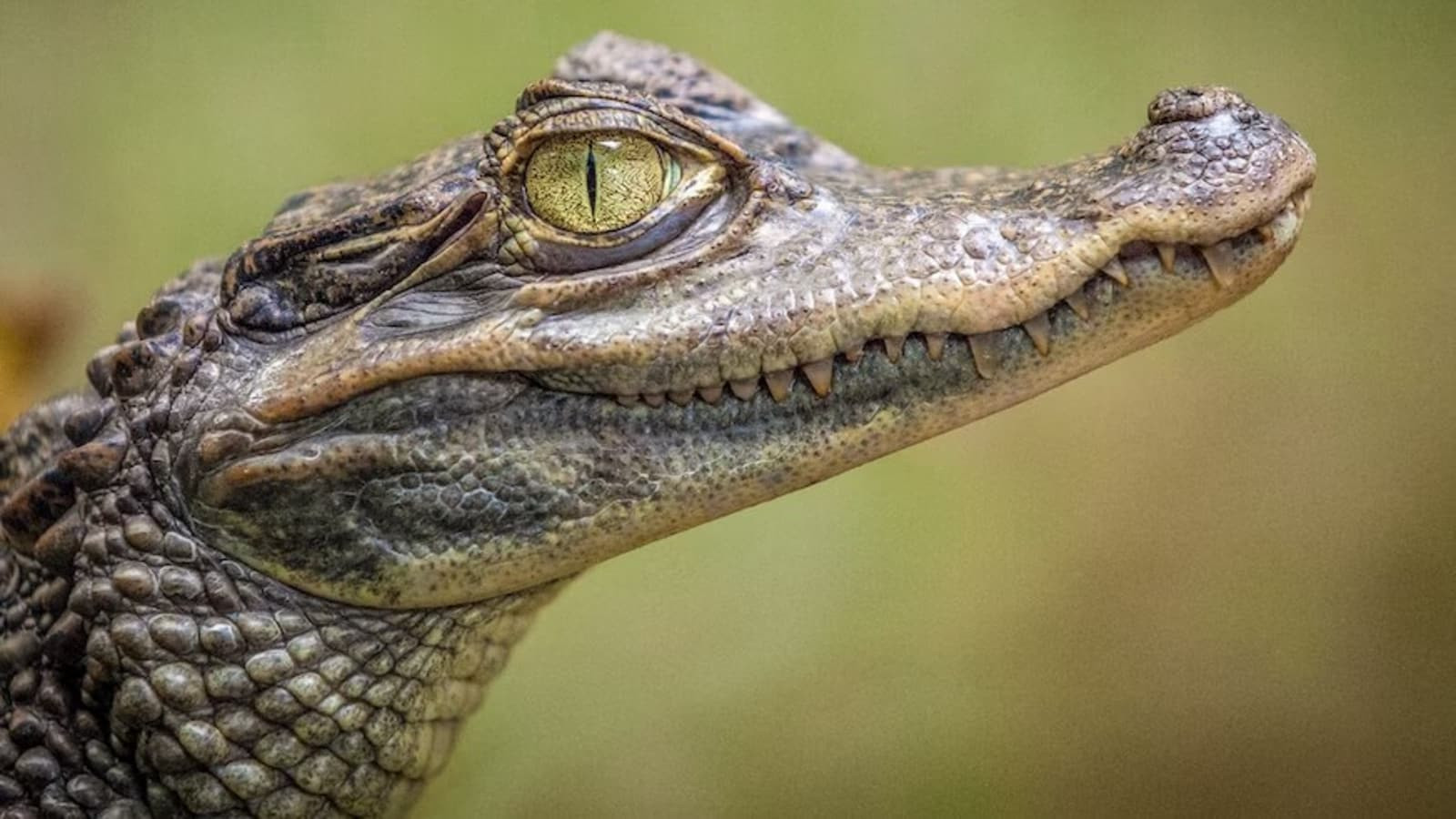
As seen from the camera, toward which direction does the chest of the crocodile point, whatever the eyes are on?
to the viewer's right
